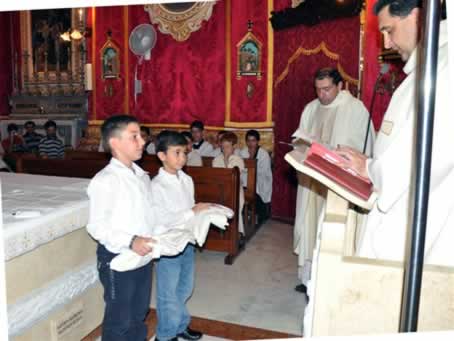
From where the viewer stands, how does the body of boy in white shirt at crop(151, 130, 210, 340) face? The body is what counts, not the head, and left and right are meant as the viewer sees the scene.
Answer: facing the viewer and to the right of the viewer

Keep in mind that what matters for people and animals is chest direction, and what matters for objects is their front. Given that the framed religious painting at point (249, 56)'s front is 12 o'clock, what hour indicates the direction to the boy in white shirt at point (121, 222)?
The boy in white shirt is roughly at 12 o'clock from the framed religious painting.

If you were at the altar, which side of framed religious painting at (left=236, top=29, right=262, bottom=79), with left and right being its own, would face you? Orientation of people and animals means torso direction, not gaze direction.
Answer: front

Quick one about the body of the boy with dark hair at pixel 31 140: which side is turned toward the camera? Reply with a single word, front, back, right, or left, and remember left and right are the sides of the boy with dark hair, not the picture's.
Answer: front

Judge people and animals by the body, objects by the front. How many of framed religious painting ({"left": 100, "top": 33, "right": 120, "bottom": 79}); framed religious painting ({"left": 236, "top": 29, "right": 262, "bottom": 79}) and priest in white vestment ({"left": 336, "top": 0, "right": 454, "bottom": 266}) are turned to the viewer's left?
1

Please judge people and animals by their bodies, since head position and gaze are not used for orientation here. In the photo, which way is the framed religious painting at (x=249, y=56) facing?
toward the camera

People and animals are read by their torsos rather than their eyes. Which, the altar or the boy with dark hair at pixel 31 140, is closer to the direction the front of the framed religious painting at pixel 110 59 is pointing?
the altar

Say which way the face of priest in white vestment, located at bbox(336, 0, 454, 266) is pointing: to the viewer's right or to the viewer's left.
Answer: to the viewer's left

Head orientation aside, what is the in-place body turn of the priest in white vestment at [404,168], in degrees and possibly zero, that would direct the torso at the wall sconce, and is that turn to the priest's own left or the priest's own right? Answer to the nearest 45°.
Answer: approximately 45° to the priest's own right

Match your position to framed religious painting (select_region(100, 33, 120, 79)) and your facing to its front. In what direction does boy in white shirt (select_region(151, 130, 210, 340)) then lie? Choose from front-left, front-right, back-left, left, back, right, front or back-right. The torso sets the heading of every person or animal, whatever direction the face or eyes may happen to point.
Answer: front

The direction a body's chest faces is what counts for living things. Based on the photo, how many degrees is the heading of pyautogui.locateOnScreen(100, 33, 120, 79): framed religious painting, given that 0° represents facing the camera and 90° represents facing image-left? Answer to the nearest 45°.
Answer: approximately 0°

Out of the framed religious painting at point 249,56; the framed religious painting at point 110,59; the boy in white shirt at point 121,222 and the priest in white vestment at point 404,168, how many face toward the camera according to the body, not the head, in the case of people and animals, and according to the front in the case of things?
2

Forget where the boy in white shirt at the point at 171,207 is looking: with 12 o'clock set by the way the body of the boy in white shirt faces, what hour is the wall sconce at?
The wall sconce is roughly at 7 o'clock from the boy in white shirt.

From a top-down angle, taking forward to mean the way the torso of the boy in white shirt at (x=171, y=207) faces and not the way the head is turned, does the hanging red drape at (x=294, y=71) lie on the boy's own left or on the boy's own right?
on the boy's own left

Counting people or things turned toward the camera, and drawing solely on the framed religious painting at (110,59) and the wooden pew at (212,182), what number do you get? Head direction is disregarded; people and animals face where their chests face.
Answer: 2
